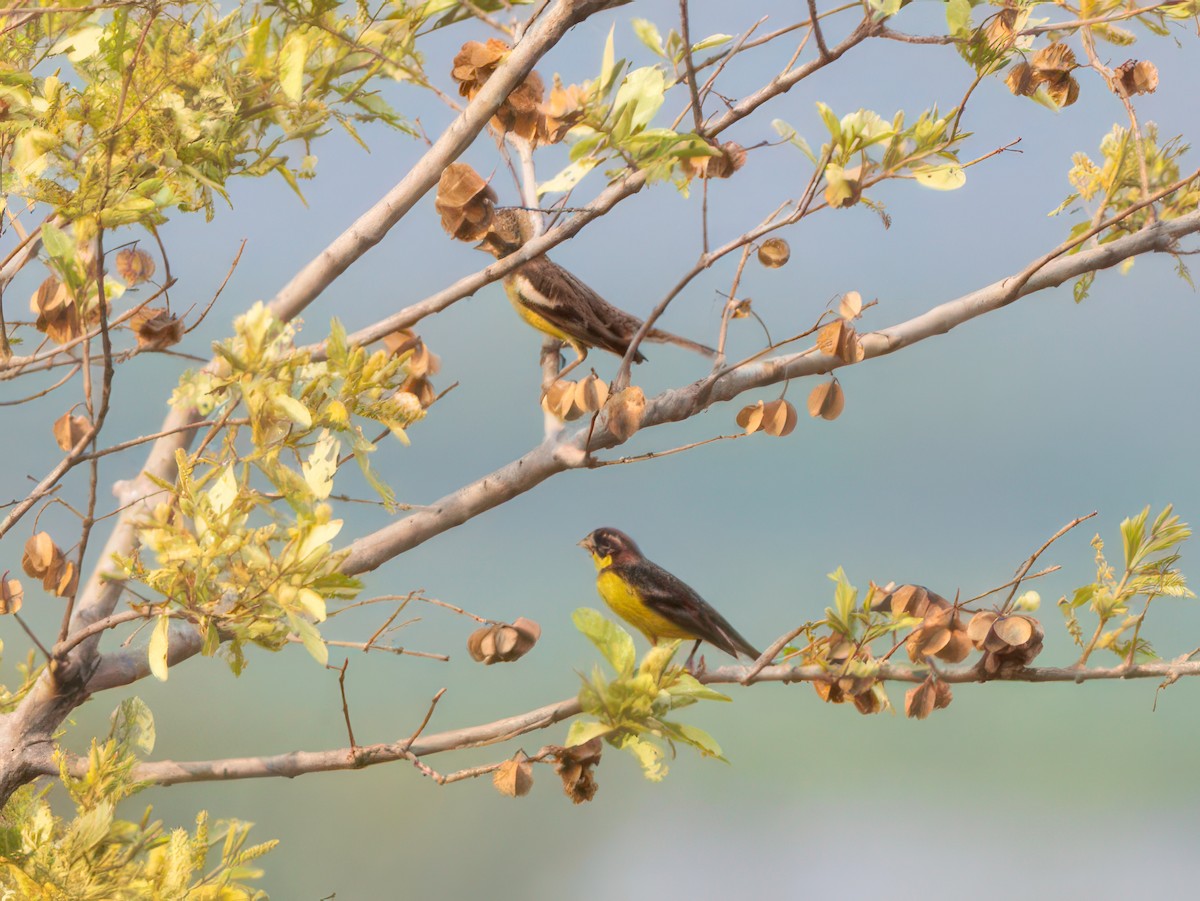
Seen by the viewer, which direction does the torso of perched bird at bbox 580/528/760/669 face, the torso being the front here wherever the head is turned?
to the viewer's left

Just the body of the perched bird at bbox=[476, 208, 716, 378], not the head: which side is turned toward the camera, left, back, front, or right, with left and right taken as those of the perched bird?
left

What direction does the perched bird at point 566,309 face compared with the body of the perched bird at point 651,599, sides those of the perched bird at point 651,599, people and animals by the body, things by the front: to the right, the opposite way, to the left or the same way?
the same way

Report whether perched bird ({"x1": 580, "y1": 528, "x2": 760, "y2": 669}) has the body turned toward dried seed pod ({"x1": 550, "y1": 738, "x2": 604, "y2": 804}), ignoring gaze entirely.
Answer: yes

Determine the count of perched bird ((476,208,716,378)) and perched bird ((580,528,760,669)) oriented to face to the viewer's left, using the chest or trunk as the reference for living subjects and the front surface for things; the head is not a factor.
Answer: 2
